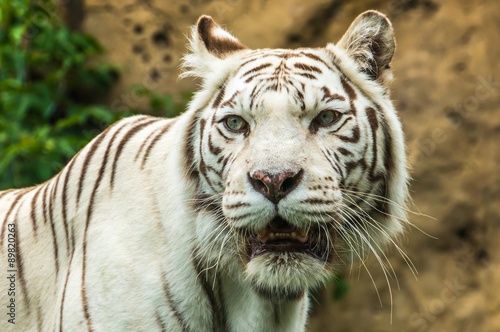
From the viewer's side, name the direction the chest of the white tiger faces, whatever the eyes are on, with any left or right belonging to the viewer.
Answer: facing the viewer and to the right of the viewer
